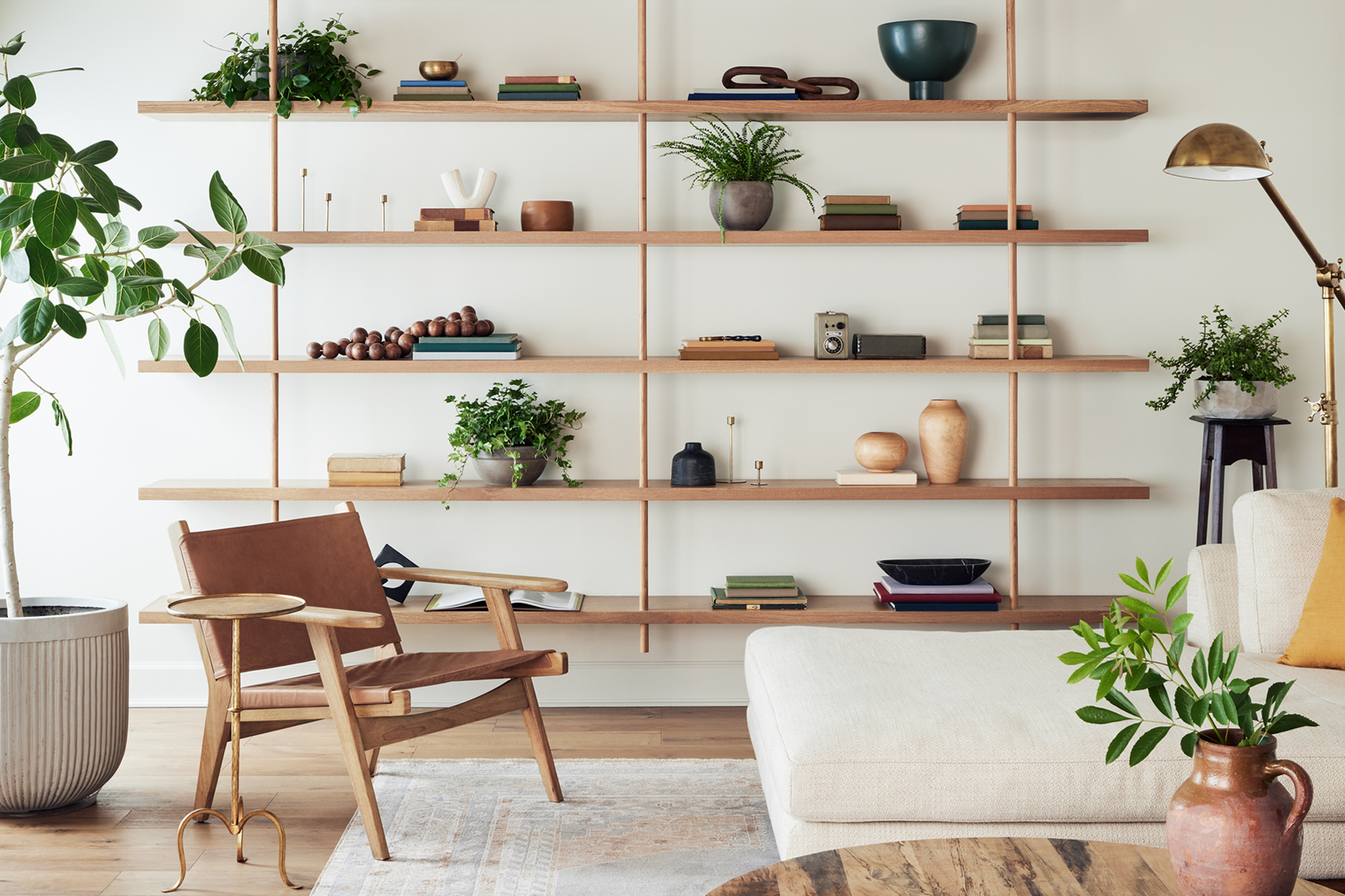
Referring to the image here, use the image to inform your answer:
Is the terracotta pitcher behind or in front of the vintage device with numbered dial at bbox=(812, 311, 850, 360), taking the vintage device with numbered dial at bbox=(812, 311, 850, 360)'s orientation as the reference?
in front

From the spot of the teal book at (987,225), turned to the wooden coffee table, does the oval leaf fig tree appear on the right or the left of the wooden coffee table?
right

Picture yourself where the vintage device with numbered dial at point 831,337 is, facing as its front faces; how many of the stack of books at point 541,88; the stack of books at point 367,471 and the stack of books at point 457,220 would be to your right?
3

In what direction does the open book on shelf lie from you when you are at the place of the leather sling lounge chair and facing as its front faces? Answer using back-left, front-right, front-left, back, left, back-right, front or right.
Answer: left

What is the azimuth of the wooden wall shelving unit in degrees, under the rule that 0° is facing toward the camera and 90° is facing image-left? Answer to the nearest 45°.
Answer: approximately 0°

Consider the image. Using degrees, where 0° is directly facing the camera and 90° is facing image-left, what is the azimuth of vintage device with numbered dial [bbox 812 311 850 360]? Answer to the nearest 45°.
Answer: approximately 0°

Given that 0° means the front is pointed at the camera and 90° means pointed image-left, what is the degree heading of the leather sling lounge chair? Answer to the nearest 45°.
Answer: approximately 315°

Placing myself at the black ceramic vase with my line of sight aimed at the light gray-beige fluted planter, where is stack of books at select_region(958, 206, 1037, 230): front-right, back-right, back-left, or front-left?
back-left
